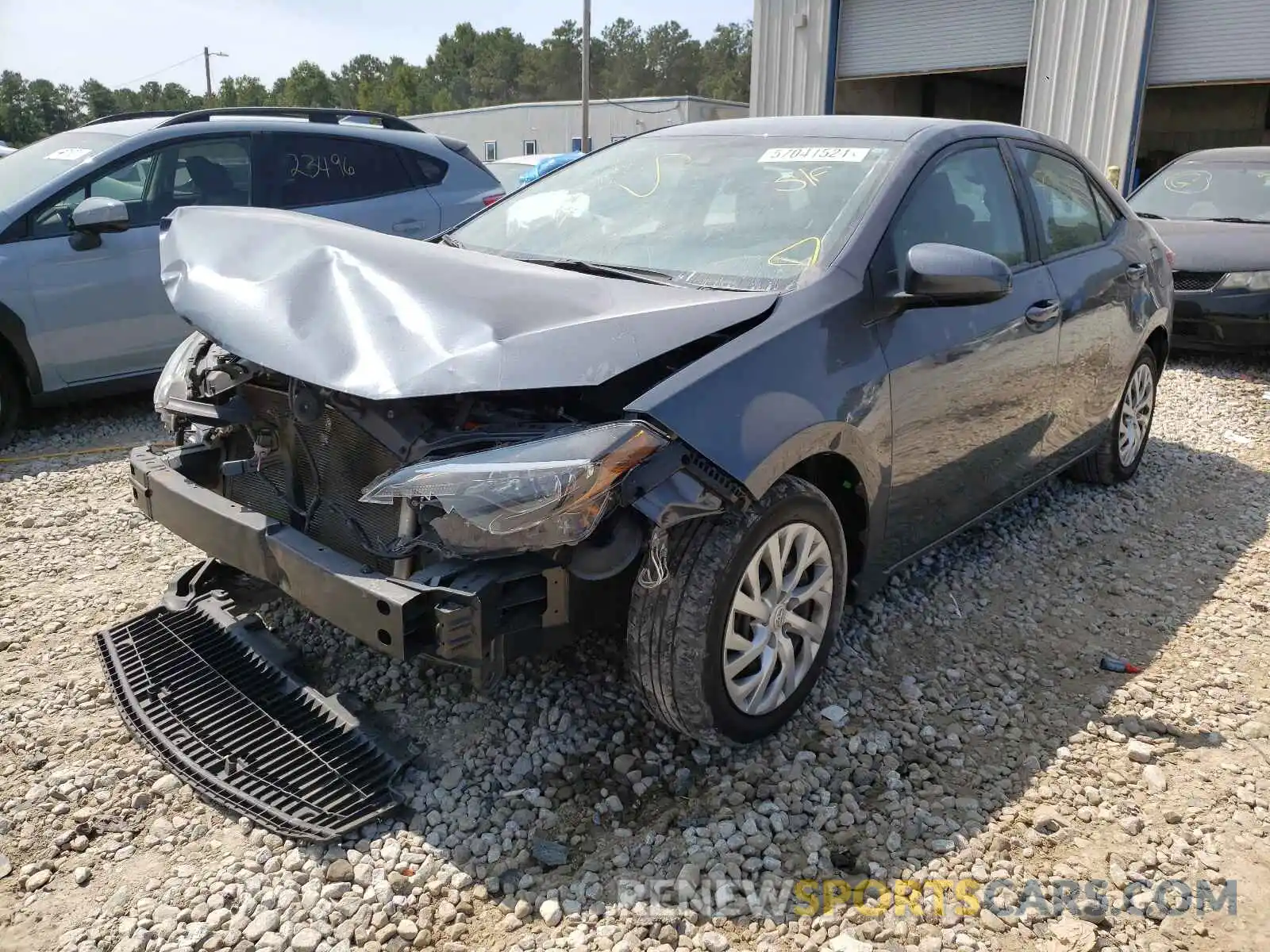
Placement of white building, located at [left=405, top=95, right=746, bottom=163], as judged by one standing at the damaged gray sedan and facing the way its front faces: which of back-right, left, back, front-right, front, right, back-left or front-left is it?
back-right

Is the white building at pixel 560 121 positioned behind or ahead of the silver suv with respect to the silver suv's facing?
behind

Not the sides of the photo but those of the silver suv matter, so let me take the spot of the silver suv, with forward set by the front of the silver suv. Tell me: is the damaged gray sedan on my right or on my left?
on my left

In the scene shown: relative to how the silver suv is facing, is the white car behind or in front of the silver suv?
behind

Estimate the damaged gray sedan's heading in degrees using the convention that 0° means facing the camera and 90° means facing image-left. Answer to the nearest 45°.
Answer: approximately 45°

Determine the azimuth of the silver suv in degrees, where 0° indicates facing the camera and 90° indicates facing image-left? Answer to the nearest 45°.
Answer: approximately 45°

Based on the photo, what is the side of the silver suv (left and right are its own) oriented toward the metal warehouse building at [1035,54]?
back

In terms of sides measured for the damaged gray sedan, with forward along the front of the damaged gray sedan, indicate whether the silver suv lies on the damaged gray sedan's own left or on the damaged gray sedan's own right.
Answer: on the damaged gray sedan's own right
